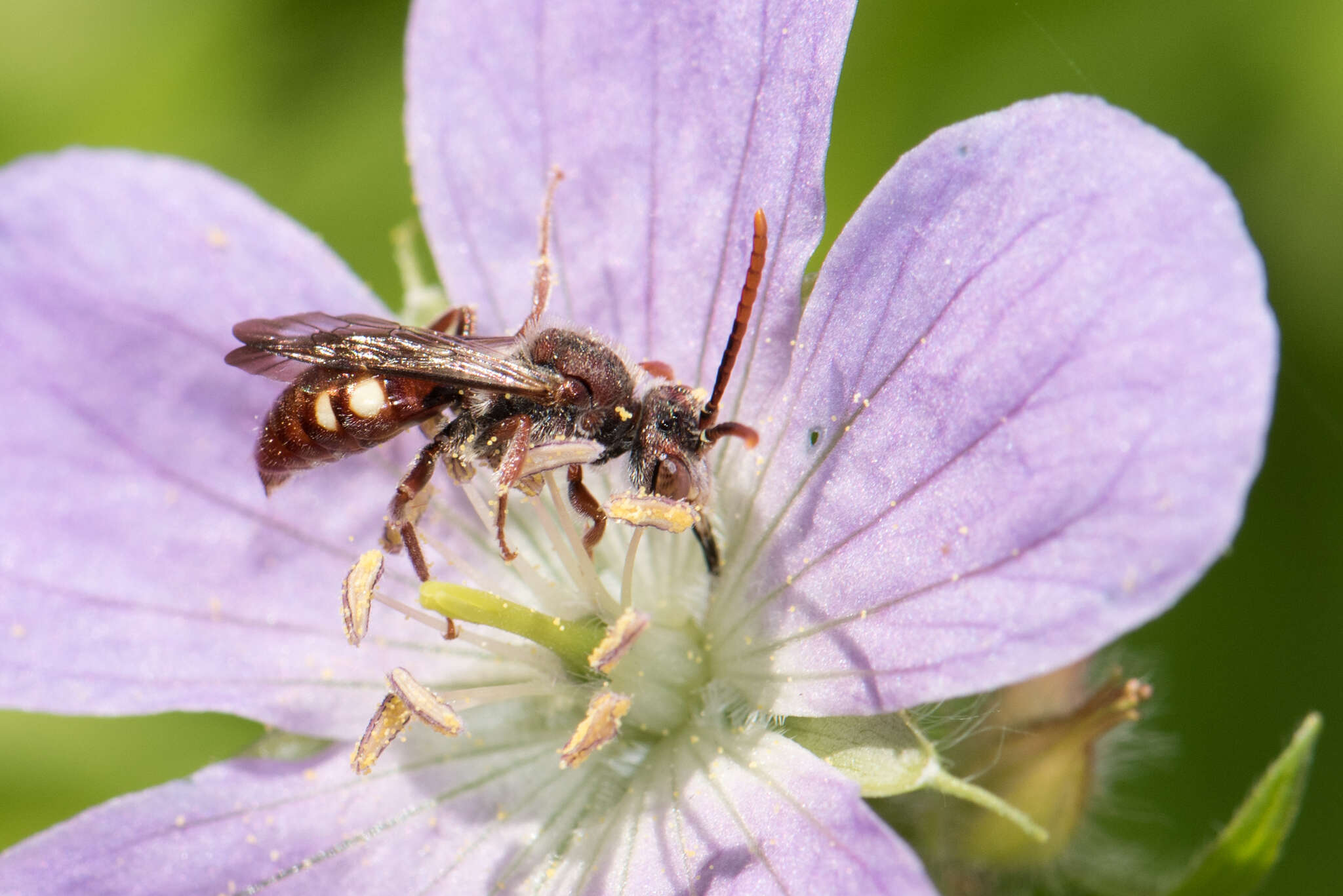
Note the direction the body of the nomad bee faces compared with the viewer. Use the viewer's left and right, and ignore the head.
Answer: facing to the right of the viewer
